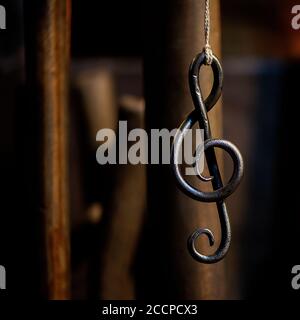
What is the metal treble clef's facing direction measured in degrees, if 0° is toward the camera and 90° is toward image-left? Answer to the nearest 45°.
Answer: approximately 0°
